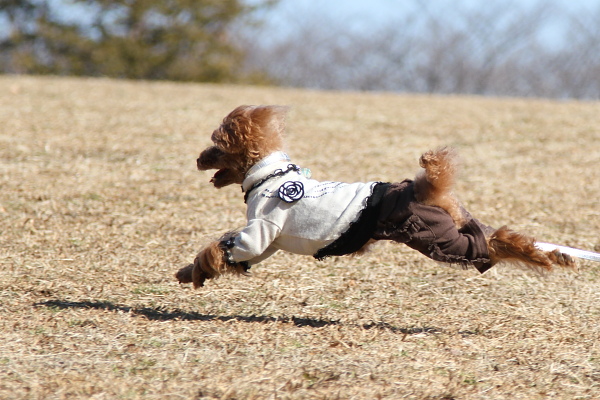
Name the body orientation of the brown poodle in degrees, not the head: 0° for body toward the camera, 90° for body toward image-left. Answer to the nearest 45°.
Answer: approximately 90°
